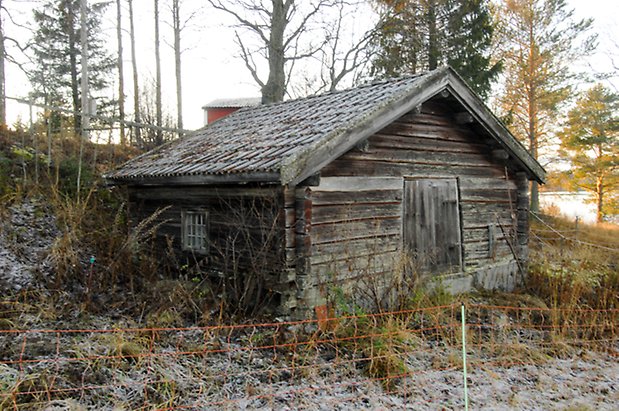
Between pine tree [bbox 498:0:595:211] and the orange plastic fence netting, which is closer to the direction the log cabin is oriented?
the orange plastic fence netting

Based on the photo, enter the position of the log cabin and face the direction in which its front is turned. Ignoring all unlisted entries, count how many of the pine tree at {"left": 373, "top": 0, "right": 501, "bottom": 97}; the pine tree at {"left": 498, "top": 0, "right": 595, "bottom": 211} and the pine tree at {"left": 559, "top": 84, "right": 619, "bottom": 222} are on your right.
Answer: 0

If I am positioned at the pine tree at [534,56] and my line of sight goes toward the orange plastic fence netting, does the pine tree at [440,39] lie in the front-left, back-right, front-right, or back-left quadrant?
front-right

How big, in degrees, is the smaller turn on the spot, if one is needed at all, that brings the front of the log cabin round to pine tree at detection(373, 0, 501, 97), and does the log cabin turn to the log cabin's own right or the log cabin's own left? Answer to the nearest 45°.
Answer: approximately 135° to the log cabin's own left

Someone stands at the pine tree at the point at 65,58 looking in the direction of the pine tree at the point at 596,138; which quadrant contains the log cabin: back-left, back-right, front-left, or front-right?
front-right

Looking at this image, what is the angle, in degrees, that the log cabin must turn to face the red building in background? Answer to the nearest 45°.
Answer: approximately 135° to its left

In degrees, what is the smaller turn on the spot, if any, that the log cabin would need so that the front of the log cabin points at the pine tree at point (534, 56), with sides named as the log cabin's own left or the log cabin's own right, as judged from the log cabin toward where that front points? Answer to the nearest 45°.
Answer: approximately 90° to the log cabin's own left

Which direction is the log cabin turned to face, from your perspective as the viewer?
facing the viewer and to the right of the viewer

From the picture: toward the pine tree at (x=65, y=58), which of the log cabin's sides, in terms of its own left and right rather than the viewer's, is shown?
back

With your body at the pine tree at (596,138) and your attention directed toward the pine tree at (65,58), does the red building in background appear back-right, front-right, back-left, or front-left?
front-right
